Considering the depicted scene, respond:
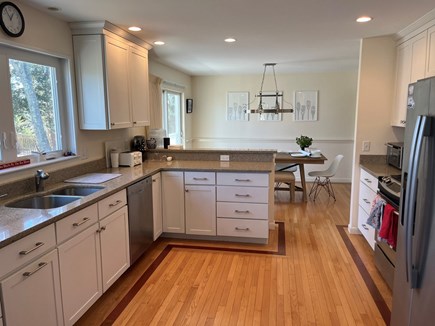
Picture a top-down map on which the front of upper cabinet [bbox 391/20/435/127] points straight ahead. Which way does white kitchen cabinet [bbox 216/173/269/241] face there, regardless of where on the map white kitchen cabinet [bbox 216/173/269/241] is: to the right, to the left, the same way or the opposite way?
to the left

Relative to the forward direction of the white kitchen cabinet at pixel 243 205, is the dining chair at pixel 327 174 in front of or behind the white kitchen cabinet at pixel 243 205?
behind

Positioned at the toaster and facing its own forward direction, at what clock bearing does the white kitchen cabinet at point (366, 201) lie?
The white kitchen cabinet is roughly at 11 o'clock from the toaster.

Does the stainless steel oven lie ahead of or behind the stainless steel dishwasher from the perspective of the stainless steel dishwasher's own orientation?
ahead

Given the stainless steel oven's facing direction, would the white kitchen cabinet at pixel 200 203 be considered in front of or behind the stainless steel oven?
in front

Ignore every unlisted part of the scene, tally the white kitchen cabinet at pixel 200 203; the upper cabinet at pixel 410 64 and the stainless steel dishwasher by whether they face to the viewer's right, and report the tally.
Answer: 1

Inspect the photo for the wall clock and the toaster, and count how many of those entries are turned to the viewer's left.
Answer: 0

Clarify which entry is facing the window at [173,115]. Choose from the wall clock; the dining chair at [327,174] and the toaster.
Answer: the dining chair

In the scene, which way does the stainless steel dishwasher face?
to the viewer's right

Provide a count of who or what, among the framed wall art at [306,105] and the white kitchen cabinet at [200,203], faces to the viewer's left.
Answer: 0

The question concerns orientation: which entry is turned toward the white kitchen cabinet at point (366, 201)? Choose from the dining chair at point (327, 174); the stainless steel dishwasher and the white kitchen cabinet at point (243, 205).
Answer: the stainless steel dishwasher

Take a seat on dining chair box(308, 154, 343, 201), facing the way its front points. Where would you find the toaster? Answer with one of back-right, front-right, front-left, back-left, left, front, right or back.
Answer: front-left

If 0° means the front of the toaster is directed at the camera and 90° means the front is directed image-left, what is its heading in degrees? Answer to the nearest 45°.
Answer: approximately 315°

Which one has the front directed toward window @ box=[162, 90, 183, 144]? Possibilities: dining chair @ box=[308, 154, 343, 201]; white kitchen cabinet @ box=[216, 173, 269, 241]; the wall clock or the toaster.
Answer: the dining chair

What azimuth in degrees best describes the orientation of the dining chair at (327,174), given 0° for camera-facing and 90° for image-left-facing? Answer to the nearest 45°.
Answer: approximately 90°

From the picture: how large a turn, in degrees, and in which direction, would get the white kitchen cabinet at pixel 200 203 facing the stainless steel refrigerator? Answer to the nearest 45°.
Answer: approximately 45° to its left

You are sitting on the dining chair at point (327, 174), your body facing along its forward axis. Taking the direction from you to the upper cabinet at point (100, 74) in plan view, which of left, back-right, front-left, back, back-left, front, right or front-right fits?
front-left
